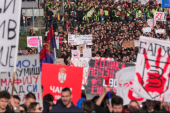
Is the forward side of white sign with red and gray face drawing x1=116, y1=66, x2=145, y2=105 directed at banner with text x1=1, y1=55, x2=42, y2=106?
no

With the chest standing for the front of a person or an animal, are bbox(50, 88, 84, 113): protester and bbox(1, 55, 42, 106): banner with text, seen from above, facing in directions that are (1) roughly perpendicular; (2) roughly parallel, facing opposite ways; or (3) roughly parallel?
roughly parallel

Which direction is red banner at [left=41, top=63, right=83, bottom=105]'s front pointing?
toward the camera

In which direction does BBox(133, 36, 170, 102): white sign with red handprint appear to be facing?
toward the camera

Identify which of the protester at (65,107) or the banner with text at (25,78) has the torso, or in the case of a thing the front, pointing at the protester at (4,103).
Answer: the banner with text

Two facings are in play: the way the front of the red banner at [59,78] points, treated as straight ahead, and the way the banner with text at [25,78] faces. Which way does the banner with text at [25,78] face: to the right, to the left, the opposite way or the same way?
the same way

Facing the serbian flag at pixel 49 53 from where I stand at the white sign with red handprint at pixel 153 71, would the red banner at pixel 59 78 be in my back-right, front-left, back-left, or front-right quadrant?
front-left

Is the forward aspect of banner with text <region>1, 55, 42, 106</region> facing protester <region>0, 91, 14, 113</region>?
yes

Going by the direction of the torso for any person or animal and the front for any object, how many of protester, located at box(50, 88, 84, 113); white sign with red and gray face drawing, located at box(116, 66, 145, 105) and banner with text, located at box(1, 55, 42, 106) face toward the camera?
3

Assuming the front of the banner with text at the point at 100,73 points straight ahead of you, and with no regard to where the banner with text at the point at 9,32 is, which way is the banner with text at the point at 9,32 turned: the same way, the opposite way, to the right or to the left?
the same way

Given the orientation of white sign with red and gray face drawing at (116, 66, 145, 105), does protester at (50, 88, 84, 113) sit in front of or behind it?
in front

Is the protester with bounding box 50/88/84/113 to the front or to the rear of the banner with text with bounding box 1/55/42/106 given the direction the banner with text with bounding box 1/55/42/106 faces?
to the front

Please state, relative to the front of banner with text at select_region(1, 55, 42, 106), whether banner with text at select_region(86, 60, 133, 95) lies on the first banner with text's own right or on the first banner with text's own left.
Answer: on the first banner with text's own left

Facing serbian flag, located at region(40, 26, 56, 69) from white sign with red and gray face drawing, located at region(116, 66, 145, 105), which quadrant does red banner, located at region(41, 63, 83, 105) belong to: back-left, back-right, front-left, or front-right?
front-left

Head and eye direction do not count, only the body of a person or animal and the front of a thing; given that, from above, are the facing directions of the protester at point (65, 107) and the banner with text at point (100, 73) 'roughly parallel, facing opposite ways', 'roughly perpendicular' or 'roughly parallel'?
roughly parallel

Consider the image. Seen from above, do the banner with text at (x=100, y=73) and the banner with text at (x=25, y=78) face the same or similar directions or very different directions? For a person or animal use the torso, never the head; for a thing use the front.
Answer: same or similar directions
